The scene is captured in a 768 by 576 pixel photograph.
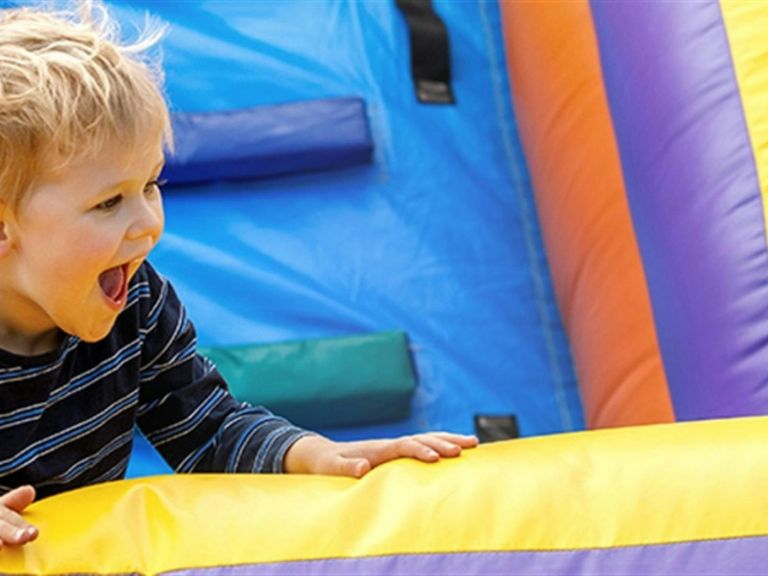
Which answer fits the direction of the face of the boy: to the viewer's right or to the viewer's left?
to the viewer's right

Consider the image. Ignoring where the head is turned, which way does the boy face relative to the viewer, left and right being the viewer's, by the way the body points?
facing the viewer and to the right of the viewer
